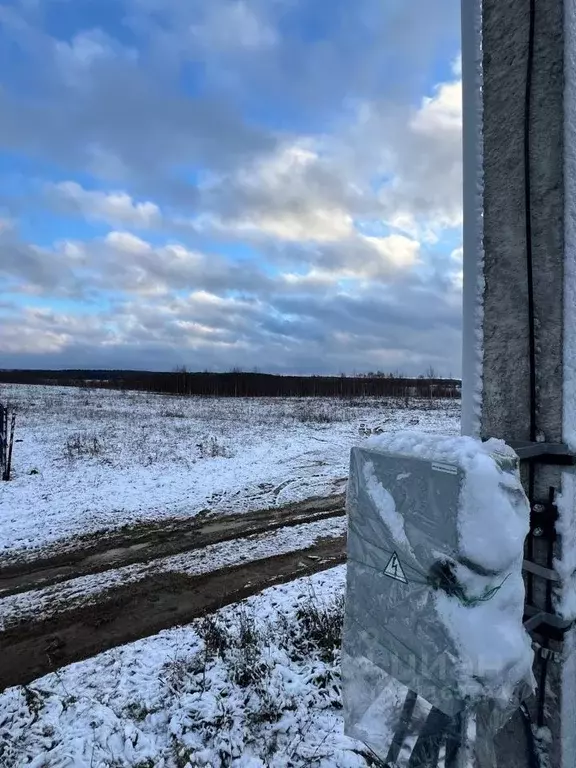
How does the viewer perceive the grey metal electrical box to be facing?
facing the viewer and to the left of the viewer
